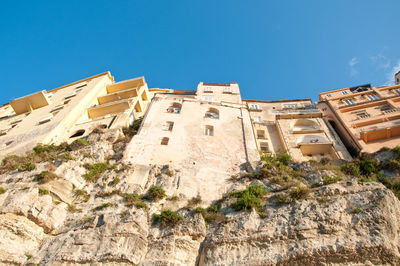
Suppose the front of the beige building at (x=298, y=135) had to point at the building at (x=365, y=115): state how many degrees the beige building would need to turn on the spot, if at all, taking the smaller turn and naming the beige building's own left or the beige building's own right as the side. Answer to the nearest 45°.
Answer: approximately 135° to the beige building's own left

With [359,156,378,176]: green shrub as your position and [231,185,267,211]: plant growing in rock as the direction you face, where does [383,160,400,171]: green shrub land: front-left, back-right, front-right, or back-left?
back-left

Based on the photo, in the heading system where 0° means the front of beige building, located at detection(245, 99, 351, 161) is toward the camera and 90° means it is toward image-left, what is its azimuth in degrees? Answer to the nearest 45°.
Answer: approximately 0°

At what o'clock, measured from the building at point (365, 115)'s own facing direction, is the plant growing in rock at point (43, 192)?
The plant growing in rock is roughly at 1 o'clock from the building.

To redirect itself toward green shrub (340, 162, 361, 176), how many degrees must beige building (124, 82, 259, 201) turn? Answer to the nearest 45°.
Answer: approximately 90° to its left

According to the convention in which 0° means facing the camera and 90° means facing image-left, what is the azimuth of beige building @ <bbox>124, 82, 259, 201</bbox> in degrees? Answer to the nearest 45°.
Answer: approximately 0°

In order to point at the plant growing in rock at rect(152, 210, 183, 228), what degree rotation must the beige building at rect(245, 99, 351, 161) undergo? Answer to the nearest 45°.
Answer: approximately 45° to its right

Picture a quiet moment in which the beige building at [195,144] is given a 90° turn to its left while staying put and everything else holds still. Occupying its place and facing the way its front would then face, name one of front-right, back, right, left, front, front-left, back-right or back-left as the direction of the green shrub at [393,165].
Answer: front

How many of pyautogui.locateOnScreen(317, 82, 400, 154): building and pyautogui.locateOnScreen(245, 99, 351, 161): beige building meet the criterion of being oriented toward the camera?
2
